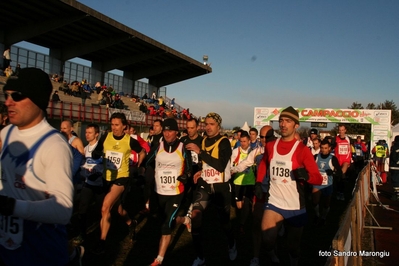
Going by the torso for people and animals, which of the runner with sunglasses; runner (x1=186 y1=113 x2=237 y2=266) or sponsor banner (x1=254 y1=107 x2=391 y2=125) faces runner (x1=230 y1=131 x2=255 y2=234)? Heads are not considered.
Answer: the sponsor banner

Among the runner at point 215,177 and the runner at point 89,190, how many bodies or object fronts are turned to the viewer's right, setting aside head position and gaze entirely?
0

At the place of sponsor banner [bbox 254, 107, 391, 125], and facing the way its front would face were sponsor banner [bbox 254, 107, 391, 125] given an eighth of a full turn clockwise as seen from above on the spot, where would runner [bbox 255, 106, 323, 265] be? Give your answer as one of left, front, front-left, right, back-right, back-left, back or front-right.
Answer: front-left

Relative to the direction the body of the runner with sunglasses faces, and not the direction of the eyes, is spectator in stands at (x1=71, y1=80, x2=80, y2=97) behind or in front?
behind

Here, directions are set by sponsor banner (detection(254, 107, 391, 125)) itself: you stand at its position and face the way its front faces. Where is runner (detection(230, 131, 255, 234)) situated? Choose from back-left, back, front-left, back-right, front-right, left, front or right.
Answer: front

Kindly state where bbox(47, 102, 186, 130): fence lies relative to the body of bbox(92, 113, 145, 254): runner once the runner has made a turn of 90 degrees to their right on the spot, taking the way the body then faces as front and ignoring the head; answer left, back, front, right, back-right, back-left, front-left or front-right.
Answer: front-right

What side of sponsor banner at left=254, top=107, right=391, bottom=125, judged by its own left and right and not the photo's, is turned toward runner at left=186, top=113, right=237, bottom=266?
front

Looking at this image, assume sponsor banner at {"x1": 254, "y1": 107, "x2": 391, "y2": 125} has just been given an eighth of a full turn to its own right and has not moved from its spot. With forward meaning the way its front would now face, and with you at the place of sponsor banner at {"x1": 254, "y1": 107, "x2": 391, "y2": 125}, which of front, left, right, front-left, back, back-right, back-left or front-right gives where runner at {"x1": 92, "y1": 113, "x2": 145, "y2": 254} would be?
front-left

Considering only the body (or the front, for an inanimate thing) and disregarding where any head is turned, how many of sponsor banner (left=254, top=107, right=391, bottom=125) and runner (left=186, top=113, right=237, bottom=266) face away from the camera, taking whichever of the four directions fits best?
0

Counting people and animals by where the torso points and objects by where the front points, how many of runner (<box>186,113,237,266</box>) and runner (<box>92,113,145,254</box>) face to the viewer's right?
0

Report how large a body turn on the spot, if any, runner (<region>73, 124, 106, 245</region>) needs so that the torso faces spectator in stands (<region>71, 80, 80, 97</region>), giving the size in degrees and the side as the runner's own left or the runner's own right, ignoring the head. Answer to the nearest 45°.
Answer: approximately 135° to the runner's own right

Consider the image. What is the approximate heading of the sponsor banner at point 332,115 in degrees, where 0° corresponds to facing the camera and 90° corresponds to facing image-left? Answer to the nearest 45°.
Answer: approximately 0°

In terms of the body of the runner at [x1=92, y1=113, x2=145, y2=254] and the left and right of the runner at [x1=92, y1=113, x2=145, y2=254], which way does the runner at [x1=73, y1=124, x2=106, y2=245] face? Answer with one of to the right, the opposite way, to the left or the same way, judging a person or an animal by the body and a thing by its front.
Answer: the same way

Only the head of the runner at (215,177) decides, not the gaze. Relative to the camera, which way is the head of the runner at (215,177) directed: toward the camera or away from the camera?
toward the camera

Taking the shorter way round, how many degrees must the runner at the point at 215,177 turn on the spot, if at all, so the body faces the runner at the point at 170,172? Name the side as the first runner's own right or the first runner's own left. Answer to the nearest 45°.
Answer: approximately 45° to the first runner's own right

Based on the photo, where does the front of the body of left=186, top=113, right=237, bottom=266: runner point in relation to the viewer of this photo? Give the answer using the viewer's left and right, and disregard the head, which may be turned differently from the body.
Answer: facing the viewer and to the left of the viewer

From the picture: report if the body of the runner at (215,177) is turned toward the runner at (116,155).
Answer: no

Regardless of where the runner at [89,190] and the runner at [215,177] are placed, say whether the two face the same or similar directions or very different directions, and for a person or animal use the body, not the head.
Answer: same or similar directions

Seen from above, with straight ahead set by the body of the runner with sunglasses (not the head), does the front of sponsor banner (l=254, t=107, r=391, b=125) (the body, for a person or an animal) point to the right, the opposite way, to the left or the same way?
the same way

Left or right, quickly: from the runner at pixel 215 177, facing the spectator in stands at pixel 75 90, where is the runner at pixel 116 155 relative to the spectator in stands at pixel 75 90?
left

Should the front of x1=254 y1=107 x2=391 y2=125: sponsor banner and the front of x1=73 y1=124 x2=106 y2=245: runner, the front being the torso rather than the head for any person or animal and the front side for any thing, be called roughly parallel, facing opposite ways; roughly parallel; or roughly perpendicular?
roughly parallel

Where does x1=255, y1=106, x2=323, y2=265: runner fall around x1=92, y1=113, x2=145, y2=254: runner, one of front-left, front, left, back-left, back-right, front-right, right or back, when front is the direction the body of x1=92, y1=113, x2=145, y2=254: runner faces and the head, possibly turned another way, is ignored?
left
